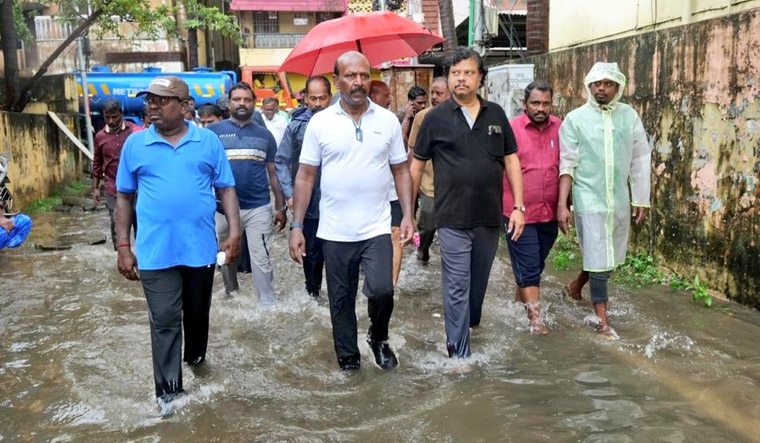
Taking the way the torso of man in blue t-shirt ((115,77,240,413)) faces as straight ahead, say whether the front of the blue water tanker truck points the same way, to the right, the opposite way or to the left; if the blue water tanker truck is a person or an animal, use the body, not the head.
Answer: to the left

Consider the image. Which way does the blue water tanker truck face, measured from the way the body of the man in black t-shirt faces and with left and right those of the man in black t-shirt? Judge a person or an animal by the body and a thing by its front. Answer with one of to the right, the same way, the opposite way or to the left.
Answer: to the left

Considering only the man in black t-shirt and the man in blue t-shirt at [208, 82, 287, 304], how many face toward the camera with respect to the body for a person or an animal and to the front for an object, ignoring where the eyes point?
2

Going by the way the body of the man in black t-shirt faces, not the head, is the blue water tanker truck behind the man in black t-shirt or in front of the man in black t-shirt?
behind

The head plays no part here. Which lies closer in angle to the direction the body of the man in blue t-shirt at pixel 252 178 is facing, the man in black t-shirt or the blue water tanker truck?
the man in black t-shirt

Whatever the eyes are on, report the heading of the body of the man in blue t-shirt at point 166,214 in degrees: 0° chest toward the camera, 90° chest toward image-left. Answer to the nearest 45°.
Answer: approximately 0°

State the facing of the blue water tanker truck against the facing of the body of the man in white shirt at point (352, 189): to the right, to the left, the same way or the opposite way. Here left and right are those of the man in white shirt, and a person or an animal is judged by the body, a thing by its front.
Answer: to the left

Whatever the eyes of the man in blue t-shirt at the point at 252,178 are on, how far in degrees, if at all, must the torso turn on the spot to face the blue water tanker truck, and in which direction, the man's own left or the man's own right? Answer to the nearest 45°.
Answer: approximately 180°

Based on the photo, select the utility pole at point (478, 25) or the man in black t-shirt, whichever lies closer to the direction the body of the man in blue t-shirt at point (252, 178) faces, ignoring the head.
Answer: the man in black t-shirt

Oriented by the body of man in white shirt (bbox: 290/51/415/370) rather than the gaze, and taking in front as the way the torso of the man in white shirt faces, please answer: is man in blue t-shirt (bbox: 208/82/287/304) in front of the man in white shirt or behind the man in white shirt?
behind

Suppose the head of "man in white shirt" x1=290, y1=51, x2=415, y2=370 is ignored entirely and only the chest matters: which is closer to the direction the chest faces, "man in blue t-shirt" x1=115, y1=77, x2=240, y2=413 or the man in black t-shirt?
the man in blue t-shirt
